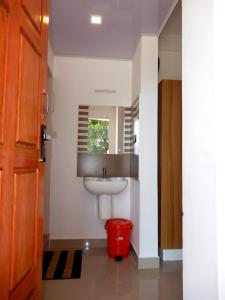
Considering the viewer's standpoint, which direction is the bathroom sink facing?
facing the viewer

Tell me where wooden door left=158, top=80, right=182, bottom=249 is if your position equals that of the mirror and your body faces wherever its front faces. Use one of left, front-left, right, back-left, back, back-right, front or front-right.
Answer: front-left

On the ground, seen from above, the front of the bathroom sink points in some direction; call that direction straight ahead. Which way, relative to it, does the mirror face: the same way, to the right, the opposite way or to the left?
the same way

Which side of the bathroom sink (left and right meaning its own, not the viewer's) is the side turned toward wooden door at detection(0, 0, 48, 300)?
front

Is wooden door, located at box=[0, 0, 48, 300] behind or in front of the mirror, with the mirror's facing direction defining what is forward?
in front

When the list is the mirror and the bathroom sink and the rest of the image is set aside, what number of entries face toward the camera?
2

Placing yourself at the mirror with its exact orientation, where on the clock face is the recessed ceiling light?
The recessed ceiling light is roughly at 12 o'clock from the mirror.

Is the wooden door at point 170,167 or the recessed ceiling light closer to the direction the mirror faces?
the recessed ceiling light

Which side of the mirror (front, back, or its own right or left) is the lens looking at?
front
